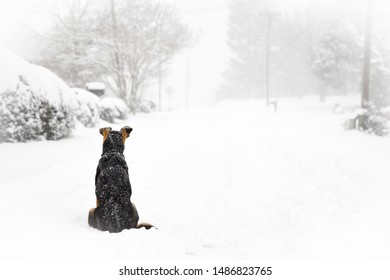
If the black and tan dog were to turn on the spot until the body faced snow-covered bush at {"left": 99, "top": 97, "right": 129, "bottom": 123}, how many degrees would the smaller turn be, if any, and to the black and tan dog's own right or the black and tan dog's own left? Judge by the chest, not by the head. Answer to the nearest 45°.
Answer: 0° — it already faces it

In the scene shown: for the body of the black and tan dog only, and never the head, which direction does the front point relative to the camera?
away from the camera

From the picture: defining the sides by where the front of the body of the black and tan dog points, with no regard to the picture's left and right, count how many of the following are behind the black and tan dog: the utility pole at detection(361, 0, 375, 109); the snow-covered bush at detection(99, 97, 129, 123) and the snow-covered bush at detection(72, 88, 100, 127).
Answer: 0

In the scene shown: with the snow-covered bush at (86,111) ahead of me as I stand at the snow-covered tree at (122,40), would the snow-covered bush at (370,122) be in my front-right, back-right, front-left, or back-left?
front-left

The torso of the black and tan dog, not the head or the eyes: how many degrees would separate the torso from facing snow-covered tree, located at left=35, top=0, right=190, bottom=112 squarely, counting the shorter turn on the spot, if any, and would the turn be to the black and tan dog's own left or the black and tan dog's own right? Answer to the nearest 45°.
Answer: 0° — it already faces it

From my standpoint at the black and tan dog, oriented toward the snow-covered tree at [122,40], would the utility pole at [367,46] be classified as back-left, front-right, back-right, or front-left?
front-right

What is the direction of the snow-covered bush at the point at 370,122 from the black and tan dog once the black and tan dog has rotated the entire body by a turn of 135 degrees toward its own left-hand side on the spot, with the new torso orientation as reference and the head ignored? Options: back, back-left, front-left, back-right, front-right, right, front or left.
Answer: back

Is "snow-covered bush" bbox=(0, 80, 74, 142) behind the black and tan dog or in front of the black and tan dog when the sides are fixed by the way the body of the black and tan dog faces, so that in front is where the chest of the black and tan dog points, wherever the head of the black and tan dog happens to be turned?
in front

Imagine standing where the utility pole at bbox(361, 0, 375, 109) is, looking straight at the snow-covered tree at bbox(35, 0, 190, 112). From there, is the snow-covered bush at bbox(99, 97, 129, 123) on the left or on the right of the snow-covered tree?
left

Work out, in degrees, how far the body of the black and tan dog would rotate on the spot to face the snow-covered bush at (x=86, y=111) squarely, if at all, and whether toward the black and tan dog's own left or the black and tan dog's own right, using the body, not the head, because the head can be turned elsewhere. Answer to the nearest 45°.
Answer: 0° — it already faces it

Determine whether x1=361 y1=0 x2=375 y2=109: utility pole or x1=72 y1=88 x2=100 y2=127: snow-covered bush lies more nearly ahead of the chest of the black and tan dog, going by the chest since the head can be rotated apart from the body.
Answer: the snow-covered bush

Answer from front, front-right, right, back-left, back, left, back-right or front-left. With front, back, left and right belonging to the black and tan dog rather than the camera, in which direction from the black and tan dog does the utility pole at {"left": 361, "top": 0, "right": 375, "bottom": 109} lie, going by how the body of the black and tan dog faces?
front-right
